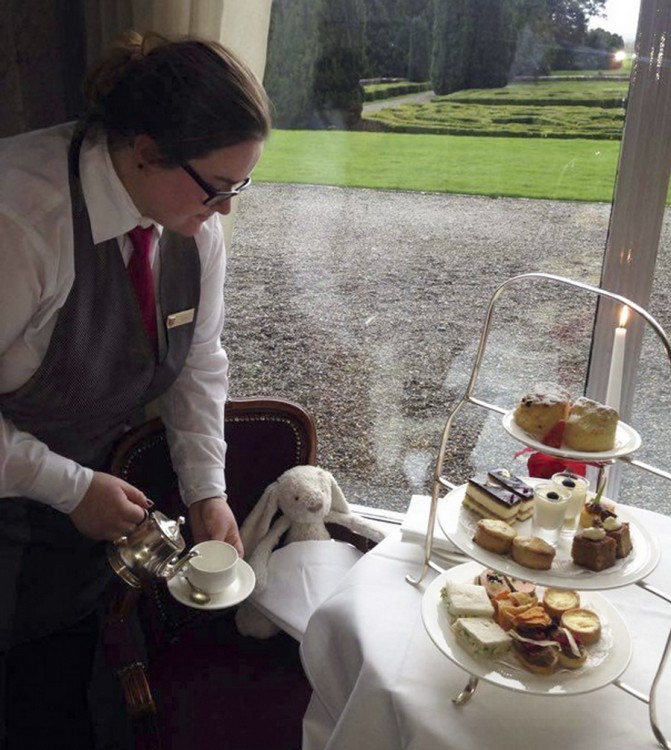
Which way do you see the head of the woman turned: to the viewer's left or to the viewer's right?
to the viewer's right

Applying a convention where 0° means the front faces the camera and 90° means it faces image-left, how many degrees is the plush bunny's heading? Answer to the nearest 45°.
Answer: approximately 315°

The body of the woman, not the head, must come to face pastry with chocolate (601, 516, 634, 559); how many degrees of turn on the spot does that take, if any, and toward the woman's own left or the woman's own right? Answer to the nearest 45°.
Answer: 0° — they already face it
